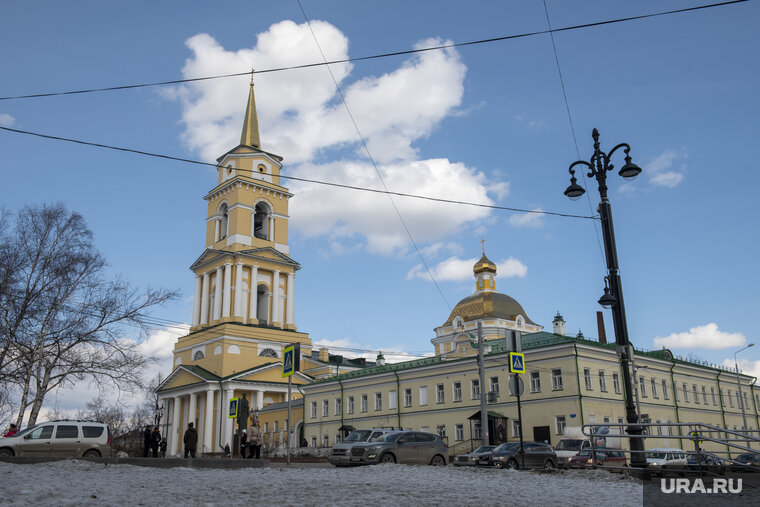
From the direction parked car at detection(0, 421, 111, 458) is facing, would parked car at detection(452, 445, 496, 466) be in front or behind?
behind

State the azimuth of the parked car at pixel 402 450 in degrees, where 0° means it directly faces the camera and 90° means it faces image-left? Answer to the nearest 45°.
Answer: approximately 45°

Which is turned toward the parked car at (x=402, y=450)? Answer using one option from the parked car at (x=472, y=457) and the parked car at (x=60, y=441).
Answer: the parked car at (x=472, y=457)

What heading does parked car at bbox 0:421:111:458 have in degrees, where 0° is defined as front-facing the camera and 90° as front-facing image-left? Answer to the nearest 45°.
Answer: approximately 90°

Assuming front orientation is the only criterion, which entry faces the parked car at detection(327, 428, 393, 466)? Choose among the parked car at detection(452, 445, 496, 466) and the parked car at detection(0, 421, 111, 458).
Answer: the parked car at detection(452, 445, 496, 466)
